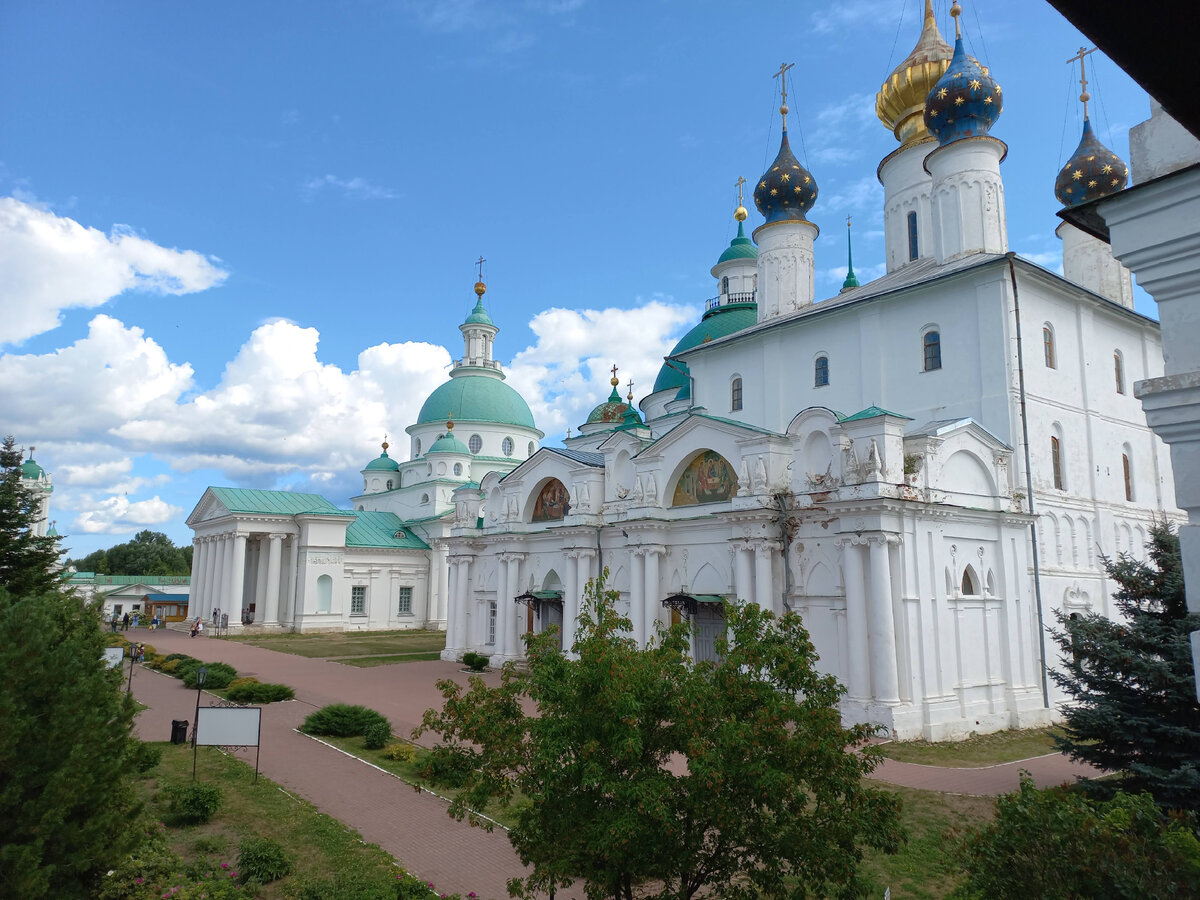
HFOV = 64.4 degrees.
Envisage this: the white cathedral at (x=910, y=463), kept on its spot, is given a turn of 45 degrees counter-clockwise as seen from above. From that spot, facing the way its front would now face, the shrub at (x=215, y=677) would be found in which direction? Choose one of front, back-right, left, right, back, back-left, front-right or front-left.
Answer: right

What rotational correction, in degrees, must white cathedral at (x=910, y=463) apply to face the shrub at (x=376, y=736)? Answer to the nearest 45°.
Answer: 0° — it already faces it

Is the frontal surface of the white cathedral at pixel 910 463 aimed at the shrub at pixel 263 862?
yes

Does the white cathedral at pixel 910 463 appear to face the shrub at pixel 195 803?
yes

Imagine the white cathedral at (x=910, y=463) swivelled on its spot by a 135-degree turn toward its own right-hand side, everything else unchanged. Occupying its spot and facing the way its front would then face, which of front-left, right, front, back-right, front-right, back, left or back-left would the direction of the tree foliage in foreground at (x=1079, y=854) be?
back

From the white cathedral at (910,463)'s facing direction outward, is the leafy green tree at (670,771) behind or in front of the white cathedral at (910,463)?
in front

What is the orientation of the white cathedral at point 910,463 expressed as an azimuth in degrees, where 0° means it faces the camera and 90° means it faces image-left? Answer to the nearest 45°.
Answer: approximately 45°

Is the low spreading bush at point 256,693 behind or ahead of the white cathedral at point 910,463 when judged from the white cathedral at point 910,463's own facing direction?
ahead

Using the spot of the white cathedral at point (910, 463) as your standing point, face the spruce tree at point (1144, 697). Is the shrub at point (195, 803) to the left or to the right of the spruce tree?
right
